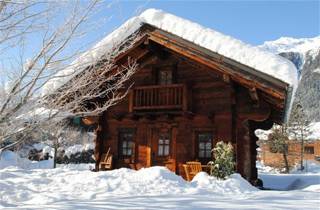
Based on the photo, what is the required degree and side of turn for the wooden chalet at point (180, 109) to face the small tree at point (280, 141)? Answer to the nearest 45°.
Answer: approximately 135° to its left

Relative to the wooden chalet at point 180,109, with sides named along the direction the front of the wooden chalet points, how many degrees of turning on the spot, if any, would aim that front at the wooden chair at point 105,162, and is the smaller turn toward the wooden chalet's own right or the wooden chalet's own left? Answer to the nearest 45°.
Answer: approximately 90° to the wooden chalet's own right

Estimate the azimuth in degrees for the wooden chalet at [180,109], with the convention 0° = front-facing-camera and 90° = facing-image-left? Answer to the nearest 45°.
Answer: approximately 0°
